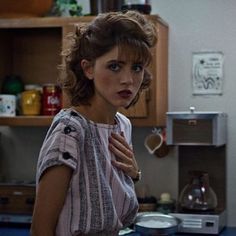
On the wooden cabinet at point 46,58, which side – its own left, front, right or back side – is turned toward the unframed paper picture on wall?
left

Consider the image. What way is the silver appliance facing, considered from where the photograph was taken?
facing the viewer

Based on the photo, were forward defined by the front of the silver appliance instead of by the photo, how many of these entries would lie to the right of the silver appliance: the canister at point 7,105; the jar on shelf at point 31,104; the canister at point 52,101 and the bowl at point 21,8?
4

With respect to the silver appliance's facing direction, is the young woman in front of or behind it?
in front

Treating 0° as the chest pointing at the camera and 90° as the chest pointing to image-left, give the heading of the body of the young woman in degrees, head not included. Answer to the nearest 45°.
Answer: approximately 315°

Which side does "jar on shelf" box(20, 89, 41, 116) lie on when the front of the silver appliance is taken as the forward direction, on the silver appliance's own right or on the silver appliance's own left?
on the silver appliance's own right

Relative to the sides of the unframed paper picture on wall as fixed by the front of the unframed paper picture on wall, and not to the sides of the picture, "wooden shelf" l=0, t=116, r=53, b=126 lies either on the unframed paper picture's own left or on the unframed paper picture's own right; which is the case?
on the unframed paper picture's own right

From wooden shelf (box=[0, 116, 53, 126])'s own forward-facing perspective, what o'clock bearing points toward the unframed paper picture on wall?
The unframed paper picture on wall is roughly at 9 o'clock from the wooden shelf.

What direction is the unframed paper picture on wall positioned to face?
toward the camera

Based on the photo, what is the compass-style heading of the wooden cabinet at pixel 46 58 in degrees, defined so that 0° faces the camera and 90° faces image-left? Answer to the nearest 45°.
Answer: approximately 0°

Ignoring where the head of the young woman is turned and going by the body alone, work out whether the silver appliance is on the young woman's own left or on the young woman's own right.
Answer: on the young woman's own left

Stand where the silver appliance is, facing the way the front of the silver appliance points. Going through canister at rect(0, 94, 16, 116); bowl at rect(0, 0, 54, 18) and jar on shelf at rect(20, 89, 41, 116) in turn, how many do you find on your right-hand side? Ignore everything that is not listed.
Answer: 3

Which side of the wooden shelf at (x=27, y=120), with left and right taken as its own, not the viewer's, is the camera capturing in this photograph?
front

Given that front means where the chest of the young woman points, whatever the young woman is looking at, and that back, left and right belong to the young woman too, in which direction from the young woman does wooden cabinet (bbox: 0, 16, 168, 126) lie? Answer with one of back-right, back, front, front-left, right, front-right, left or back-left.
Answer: back-left
